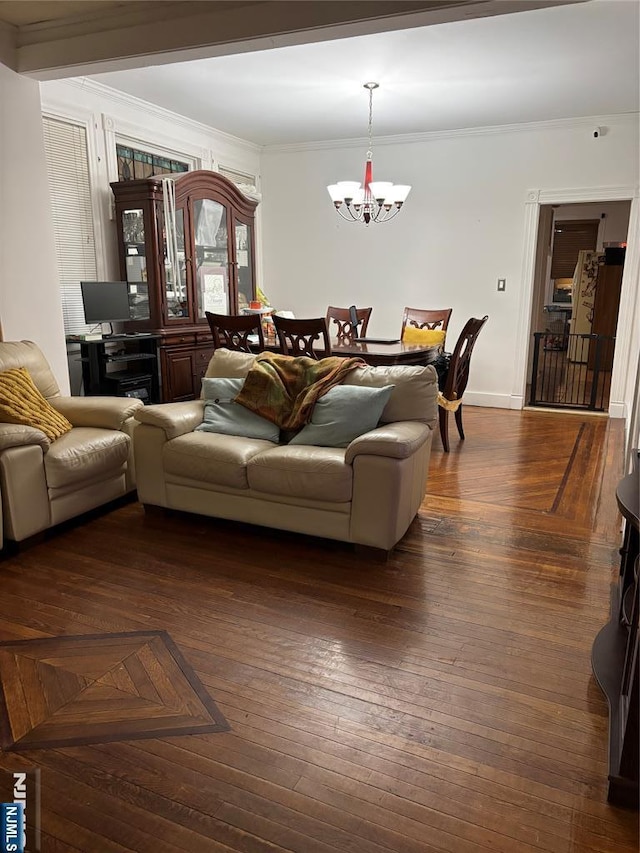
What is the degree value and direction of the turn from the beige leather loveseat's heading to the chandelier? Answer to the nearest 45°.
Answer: approximately 135° to its right

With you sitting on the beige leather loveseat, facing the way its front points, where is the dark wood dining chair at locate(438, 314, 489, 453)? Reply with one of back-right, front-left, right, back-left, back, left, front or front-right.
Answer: back

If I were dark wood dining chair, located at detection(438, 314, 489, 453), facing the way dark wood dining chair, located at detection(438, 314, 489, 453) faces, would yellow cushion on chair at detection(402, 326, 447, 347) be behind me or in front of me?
in front

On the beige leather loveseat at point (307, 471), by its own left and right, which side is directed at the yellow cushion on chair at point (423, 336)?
back

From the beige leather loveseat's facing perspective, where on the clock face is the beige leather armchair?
The beige leather armchair is roughly at 2 o'clock from the beige leather loveseat.

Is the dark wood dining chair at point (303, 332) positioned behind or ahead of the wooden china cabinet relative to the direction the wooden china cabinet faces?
ahead

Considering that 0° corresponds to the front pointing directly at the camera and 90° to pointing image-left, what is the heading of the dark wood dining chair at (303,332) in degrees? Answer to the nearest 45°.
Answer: approximately 225°

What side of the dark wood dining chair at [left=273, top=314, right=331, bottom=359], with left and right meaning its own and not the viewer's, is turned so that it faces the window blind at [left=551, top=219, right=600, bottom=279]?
front

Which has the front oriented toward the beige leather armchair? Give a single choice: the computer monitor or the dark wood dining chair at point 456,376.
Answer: the computer monitor

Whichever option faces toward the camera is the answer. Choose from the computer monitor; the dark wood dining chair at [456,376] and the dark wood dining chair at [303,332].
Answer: the computer monitor

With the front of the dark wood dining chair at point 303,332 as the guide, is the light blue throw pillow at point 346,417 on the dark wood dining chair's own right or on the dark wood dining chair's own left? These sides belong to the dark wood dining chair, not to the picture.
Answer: on the dark wood dining chair's own right

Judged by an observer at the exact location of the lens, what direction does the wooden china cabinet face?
facing the viewer and to the right of the viewer

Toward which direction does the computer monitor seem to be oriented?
toward the camera
